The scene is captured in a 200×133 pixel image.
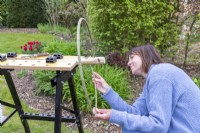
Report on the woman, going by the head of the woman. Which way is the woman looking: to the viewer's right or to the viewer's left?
to the viewer's left

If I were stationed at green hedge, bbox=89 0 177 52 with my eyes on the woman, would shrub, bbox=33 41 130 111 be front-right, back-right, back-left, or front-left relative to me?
front-right

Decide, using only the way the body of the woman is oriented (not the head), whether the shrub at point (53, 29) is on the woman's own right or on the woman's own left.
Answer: on the woman's own right

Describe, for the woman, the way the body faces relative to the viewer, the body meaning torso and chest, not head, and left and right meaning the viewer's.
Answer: facing to the left of the viewer

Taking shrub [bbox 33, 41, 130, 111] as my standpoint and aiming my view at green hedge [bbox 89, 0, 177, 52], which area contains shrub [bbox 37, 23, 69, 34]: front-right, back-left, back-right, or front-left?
front-left

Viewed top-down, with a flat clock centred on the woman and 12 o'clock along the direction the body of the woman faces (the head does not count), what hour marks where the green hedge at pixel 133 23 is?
The green hedge is roughly at 3 o'clock from the woman.

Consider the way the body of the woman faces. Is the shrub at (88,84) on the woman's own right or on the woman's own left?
on the woman's own right
